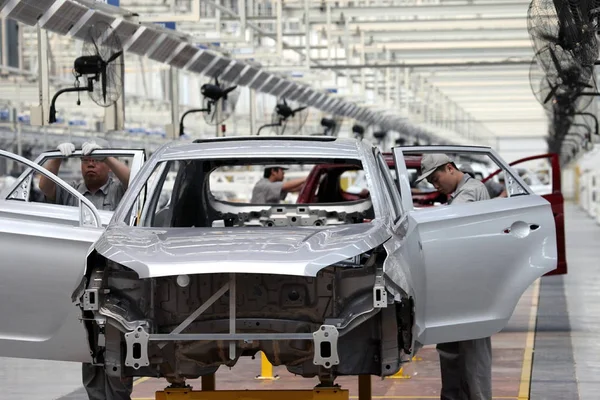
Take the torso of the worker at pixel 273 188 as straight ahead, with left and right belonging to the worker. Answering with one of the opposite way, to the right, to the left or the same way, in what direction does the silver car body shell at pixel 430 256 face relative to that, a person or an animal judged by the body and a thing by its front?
to the right

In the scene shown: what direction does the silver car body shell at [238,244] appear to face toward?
toward the camera

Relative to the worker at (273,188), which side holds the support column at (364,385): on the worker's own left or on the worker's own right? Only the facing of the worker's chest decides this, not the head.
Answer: on the worker's own right

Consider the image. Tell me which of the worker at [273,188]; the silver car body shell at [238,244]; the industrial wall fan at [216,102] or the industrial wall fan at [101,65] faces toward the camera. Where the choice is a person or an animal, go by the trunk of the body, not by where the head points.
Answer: the silver car body shell

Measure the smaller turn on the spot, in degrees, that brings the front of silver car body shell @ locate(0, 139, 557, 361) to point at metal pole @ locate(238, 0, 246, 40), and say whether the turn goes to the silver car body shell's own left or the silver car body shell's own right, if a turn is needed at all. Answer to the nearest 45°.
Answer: approximately 180°

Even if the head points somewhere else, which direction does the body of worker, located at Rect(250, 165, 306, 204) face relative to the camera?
to the viewer's right

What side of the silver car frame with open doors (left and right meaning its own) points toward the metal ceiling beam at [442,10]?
back

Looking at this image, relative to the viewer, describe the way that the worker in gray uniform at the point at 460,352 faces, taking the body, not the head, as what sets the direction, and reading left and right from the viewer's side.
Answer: facing the viewer and to the left of the viewer

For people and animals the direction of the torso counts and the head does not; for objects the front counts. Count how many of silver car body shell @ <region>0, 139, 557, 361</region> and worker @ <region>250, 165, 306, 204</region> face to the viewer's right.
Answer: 1

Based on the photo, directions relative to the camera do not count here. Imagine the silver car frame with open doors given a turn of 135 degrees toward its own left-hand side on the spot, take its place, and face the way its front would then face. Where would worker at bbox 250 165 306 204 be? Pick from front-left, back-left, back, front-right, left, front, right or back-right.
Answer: front-left

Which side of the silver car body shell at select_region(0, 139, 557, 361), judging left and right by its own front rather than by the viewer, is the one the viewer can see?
front
